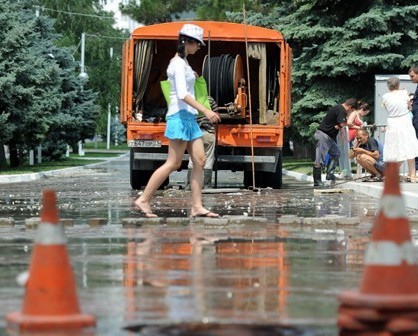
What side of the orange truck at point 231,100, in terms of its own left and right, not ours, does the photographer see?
back

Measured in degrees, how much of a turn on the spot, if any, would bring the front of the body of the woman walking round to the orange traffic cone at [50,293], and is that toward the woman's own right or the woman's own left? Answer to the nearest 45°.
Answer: approximately 90° to the woman's own right

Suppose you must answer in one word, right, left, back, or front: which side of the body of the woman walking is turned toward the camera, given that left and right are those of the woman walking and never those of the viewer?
right
